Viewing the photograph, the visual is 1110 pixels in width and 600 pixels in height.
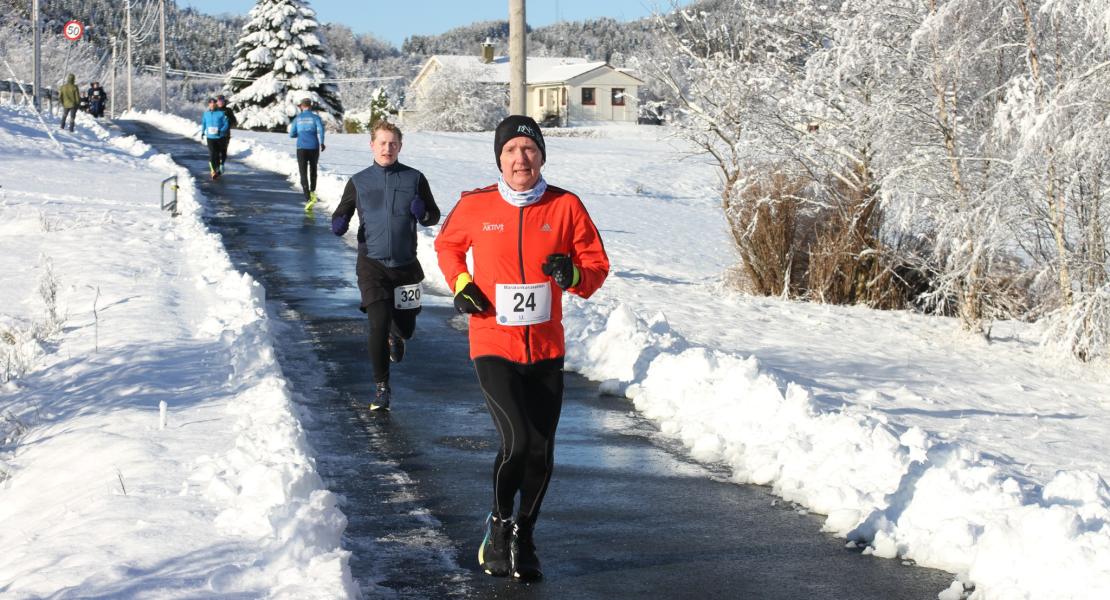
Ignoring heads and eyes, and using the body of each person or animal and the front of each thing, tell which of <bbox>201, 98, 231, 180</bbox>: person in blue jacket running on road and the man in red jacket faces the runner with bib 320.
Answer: the person in blue jacket running on road

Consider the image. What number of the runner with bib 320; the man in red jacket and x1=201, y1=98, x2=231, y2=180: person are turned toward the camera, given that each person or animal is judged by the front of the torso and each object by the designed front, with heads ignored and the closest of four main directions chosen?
3

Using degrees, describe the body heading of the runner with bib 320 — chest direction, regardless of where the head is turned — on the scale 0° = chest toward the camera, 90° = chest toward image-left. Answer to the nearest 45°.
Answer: approximately 0°

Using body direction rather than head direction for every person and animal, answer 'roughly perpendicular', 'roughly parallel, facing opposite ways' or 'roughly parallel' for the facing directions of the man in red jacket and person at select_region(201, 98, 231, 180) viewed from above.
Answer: roughly parallel

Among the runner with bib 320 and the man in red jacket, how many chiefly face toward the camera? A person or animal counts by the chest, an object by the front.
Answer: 2

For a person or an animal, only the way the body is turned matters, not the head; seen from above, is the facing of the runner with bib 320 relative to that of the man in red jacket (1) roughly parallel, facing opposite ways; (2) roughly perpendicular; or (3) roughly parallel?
roughly parallel

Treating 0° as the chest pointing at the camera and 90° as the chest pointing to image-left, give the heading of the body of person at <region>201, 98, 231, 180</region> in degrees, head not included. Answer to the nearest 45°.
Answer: approximately 0°

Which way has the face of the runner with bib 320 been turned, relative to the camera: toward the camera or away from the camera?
toward the camera

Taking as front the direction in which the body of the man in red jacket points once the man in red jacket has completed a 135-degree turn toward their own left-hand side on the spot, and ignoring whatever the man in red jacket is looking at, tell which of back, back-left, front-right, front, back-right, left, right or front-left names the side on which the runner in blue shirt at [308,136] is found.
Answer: front-left

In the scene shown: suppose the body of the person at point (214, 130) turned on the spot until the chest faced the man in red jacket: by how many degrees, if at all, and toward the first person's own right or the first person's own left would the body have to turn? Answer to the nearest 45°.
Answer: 0° — they already face them

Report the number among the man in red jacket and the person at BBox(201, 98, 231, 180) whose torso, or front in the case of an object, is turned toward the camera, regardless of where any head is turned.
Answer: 2

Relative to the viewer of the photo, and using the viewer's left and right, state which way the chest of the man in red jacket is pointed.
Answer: facing the viewer

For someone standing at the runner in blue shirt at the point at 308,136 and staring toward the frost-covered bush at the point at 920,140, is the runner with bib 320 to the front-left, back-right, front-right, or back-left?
front-right

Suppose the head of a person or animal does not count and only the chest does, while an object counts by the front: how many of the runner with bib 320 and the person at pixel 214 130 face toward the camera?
2

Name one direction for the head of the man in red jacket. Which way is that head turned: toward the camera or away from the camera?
toward the camera
